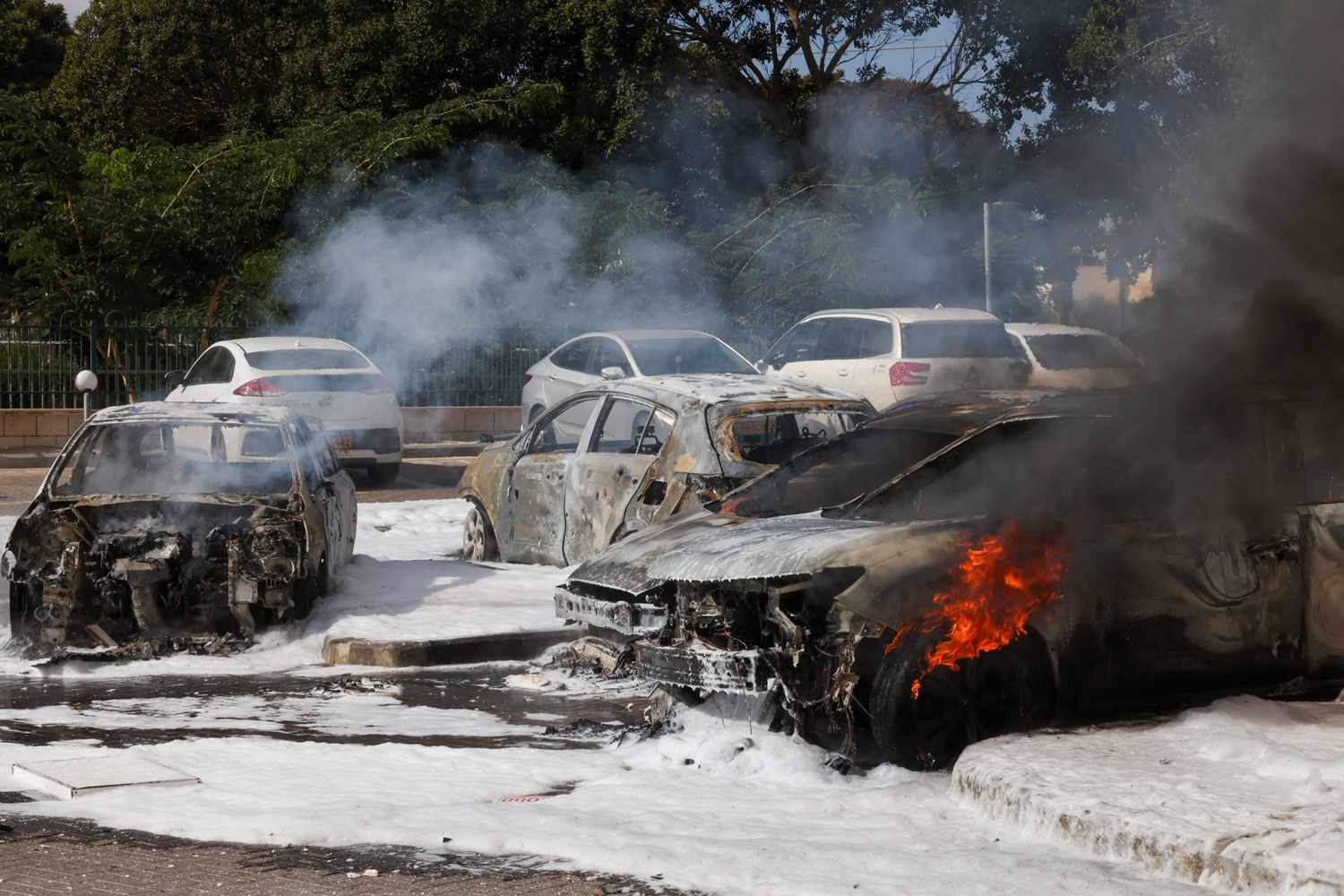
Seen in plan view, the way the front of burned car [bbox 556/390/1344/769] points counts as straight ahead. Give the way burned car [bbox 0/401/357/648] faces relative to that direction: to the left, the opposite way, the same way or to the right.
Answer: to the left

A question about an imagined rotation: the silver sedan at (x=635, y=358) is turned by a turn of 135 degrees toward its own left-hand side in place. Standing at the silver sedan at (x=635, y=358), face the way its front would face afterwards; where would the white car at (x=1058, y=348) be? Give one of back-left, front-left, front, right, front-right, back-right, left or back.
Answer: right

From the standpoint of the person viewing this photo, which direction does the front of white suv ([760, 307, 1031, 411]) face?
facing away from the viewer and to the left of the viewer

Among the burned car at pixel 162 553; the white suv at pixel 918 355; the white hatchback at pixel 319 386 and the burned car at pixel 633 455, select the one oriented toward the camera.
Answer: the burned car at pixel 162 553

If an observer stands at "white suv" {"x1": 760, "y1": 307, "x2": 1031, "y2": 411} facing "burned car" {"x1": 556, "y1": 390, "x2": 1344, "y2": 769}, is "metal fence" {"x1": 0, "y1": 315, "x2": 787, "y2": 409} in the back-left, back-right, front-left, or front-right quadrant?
back-right

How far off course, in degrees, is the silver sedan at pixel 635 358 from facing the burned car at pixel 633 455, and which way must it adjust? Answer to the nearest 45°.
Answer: approximately 45° to its right

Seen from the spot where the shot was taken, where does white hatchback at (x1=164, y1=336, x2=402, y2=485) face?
facing away from the viewer and to the left of the viewer

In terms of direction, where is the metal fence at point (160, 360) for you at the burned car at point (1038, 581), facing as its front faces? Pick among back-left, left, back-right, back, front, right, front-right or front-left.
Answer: right

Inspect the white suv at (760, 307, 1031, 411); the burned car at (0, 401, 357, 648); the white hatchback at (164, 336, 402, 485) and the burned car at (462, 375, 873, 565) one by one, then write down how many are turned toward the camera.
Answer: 1

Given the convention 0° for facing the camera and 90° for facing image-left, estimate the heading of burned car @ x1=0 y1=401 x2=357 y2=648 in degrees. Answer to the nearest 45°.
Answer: approximately 0°
